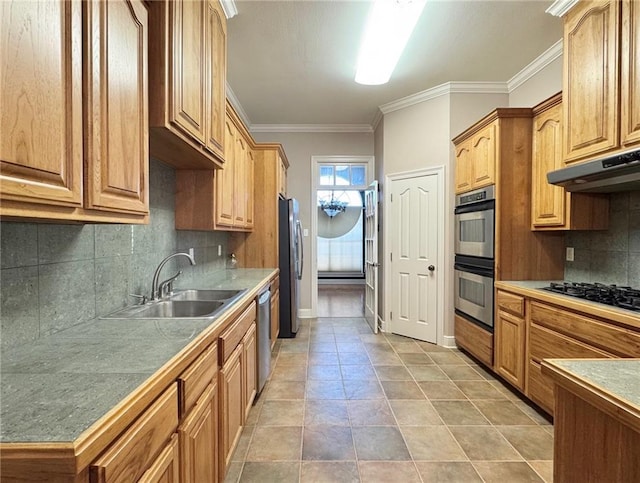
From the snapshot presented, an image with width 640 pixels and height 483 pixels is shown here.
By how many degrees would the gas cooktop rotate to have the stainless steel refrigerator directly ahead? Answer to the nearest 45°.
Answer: approximately 45° to its right

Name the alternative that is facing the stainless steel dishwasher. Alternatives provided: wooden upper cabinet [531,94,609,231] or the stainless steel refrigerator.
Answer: the wooden upper cabinet

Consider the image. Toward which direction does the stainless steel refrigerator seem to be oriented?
to the viewer's right

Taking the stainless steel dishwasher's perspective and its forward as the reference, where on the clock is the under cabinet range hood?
The under cabinet range hood is roughly at 1 o'clock from the stainless steel dishwasher.

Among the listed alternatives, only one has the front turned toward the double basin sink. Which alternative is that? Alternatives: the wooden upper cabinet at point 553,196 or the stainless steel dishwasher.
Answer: the wooden upper cabinet

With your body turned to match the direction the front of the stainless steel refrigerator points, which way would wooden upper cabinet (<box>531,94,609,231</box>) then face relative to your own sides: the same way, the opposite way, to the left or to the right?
the opposite way

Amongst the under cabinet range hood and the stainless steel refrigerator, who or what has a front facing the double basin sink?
the under cabinet range hood

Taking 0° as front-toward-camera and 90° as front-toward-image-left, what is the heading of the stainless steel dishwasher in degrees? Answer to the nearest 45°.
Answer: approximately 270°

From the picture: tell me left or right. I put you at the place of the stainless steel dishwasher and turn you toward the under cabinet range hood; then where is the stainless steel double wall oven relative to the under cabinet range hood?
left

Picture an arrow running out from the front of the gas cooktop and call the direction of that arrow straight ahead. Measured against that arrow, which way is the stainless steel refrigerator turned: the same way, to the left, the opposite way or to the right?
the opposite way

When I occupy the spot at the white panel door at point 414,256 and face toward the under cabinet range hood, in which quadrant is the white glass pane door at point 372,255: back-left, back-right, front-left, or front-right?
back-right

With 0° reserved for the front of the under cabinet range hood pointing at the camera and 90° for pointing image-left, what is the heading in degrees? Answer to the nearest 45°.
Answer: approximately 45°
